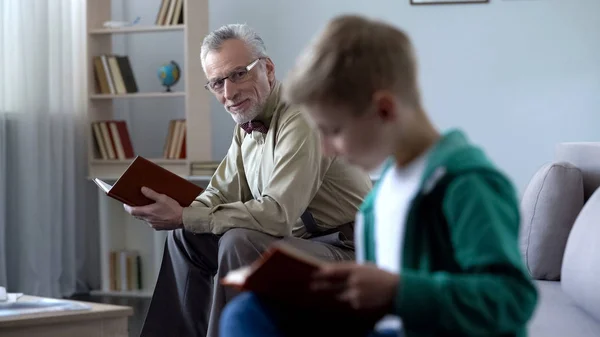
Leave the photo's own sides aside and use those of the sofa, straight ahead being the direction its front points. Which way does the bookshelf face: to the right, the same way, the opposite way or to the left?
to the left

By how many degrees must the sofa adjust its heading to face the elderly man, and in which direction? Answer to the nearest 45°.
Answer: approximately 45° to its right

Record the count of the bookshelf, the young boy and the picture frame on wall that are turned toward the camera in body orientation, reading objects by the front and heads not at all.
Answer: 2

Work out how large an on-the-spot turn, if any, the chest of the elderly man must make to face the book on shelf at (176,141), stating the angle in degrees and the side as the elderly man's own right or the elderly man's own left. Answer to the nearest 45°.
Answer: approximately 135° to the elderly man's own right

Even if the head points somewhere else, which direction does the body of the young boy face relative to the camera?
to the viewer's left

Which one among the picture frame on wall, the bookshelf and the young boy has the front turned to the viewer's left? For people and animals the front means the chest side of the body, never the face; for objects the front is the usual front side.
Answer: the young boy

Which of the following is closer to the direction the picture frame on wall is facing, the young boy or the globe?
the young boy

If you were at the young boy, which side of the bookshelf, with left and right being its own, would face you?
front

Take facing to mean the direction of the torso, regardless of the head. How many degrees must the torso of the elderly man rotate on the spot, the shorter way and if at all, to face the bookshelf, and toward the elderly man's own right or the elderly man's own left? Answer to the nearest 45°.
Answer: approximately 135° to the elderly man's own right

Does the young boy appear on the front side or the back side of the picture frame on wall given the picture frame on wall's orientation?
on the front side

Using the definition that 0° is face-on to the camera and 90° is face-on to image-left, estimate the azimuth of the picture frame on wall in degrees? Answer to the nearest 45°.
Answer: approximately 0°

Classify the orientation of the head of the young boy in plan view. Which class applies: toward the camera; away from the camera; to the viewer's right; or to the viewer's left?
to the viewer's left

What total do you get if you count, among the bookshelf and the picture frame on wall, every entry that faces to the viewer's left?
0

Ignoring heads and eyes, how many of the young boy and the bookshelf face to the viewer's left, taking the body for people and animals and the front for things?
1

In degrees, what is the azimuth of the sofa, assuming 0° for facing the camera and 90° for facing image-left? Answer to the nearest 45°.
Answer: approximately 45°
